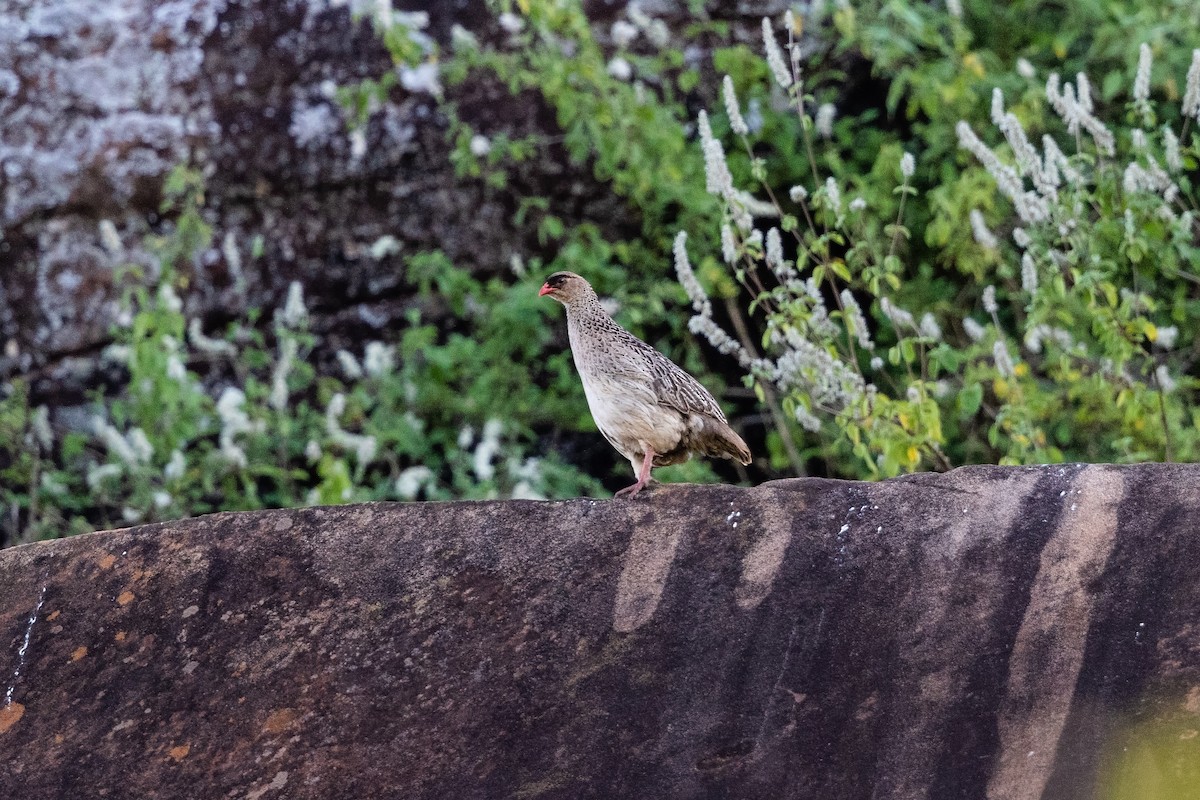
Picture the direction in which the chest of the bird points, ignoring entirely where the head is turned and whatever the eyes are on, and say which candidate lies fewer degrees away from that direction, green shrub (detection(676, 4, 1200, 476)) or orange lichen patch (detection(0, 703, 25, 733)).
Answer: the orange lichen patch

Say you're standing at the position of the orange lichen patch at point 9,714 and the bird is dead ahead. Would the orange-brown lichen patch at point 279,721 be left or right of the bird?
right

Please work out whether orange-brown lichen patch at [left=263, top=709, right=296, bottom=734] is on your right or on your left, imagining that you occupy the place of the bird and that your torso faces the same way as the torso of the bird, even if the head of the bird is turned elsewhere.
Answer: on your left

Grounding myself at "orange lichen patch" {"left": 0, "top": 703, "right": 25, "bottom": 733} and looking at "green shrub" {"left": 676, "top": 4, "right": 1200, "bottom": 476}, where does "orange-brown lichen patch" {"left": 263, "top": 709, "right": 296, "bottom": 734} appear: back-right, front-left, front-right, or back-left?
front-right

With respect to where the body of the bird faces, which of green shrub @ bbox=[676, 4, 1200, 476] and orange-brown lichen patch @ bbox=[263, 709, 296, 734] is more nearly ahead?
the orange-brown lichen patch

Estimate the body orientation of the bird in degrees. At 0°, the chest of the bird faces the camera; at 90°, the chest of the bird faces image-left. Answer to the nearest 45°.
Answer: approximately 90°

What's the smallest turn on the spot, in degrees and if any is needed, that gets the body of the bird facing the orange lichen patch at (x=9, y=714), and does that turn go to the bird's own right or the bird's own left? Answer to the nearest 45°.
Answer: approximately 45° to the bird's own left
